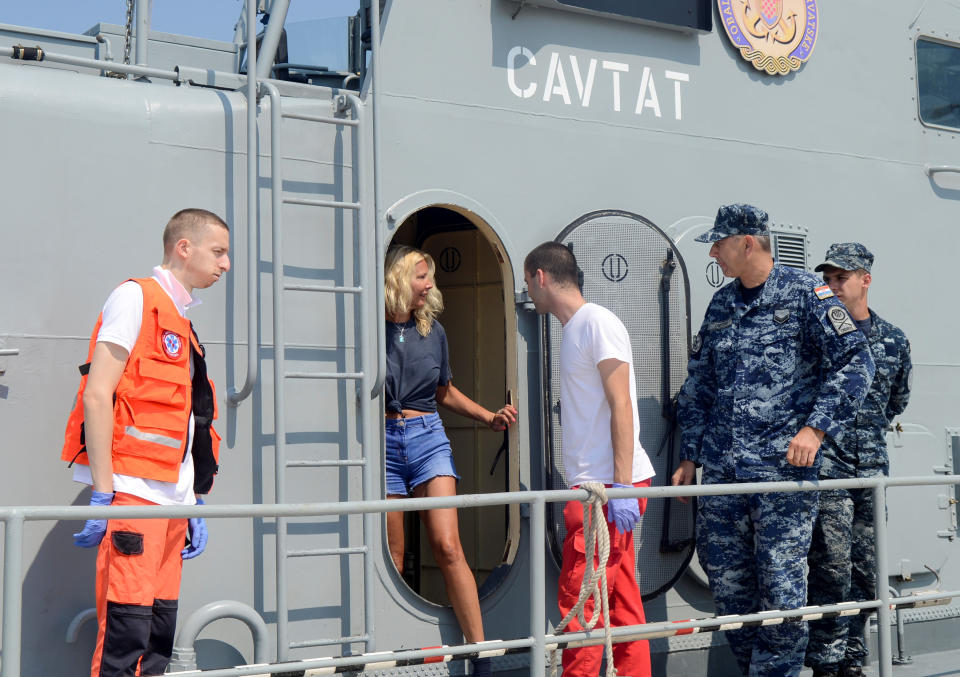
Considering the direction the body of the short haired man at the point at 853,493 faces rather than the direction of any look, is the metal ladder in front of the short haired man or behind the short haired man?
in front

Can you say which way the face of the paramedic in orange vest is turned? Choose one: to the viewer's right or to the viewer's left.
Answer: to the viewer's right

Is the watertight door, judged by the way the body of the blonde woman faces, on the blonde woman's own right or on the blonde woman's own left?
on the blonde woman's own left

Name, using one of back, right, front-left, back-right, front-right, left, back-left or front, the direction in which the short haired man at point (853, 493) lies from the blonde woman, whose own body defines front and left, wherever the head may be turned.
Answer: left

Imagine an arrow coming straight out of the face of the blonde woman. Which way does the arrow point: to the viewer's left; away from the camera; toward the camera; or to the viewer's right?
to the viewer's right

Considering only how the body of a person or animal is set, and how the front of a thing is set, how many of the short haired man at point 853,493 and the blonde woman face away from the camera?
0

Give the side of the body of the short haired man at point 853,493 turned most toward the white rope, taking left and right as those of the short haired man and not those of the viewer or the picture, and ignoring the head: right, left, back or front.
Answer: front

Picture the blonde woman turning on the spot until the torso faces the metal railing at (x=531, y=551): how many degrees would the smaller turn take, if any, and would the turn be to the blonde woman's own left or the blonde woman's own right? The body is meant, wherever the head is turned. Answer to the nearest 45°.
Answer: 0° — they already face it

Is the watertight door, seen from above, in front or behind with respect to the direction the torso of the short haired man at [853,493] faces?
in front

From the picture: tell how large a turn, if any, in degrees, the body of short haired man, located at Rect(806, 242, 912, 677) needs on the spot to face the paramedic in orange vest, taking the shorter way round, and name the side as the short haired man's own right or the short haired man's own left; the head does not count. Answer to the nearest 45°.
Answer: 0° — they already face them
